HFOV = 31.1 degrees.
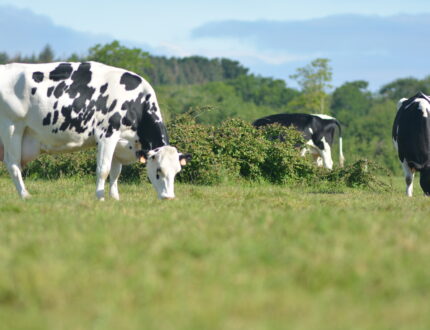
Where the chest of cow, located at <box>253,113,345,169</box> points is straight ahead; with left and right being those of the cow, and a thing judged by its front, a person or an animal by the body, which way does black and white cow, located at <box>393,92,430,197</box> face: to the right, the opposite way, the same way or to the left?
to the right

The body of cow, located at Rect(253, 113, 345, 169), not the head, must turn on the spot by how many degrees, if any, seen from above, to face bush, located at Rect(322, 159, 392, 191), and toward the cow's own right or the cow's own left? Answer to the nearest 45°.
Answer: approximately 90° to the cow's own left

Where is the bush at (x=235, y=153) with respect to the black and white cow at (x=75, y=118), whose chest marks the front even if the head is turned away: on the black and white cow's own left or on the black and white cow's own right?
on the black and white cow's own left

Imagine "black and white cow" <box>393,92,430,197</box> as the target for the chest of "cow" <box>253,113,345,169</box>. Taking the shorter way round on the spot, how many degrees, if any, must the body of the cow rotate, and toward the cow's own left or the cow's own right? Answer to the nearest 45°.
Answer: approximately 90° to the cow's own left

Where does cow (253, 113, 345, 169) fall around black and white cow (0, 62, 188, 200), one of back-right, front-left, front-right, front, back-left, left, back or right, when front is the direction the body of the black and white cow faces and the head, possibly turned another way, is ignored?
front-left

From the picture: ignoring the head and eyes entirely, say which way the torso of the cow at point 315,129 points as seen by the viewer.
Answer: to the viewer's left

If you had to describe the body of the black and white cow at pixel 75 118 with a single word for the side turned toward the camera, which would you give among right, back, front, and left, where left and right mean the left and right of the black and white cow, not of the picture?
right

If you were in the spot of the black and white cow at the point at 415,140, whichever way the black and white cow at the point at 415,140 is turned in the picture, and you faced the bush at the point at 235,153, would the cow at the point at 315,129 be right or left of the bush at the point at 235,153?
right
